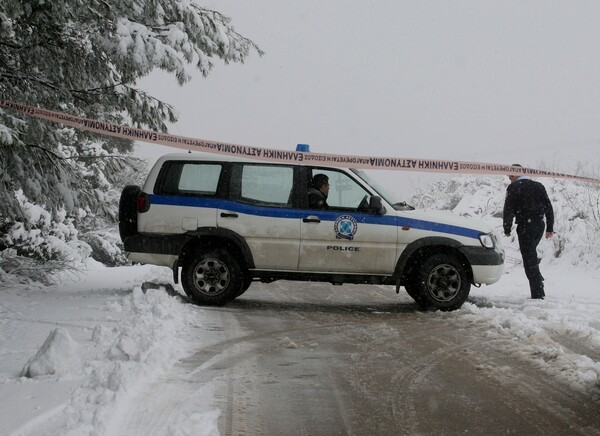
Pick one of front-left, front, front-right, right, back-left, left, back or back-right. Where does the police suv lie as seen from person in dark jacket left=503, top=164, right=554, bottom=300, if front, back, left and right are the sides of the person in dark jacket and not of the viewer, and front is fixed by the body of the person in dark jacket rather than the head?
left

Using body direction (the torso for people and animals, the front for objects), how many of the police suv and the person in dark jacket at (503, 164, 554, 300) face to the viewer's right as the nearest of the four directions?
1

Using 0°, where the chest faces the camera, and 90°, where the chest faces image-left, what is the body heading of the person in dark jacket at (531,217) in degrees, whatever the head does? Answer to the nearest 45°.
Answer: approximately 135°

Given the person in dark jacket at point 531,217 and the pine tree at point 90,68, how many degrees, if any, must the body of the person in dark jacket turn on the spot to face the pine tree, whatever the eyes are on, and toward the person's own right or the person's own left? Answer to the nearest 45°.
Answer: approximately 90° to the person's own left

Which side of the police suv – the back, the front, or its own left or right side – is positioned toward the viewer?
right

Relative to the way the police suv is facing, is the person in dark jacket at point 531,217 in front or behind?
in front

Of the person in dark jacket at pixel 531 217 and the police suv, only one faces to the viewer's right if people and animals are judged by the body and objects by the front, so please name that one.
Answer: the police suv
